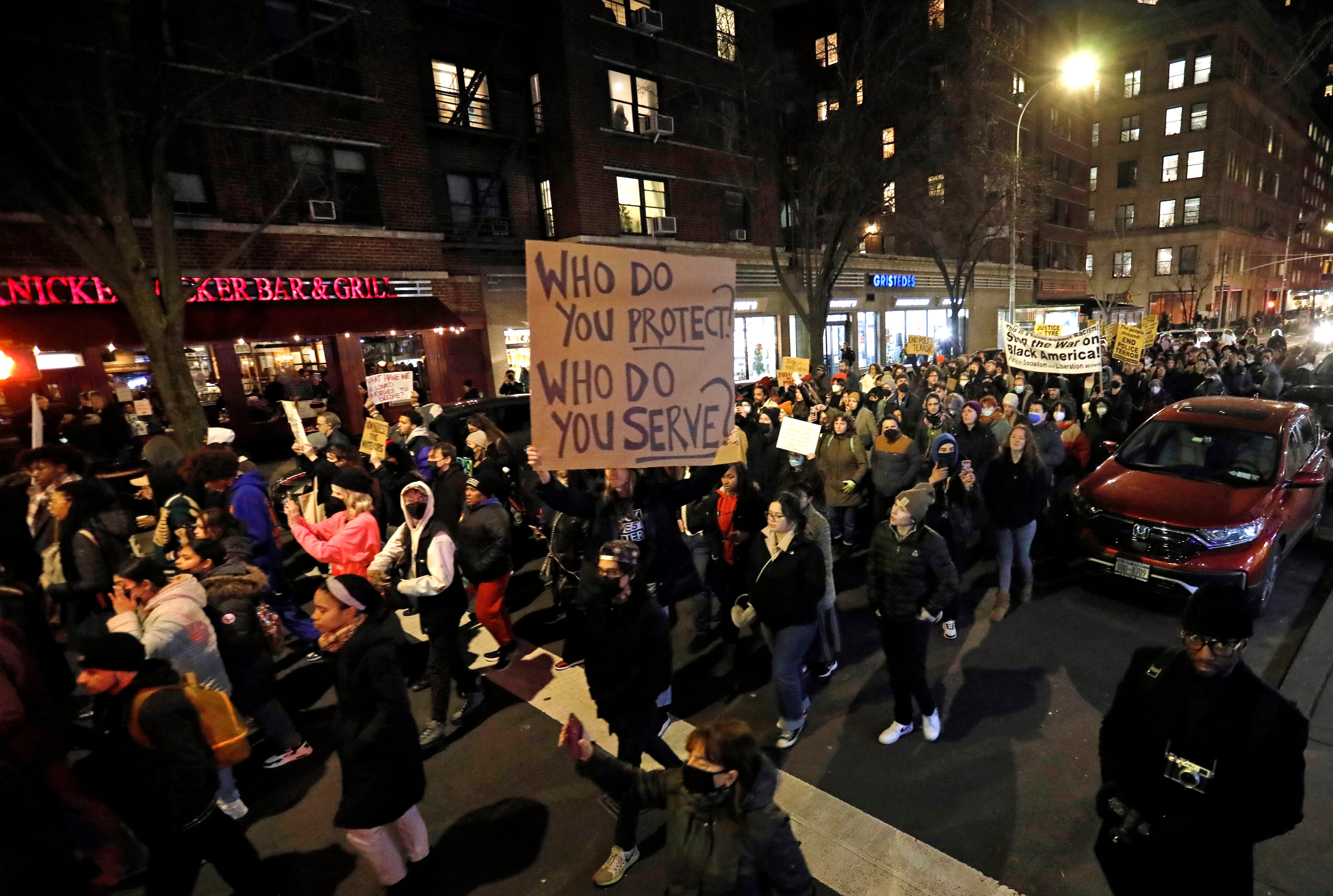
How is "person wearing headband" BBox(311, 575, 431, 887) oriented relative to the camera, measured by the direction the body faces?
to the viewer's left

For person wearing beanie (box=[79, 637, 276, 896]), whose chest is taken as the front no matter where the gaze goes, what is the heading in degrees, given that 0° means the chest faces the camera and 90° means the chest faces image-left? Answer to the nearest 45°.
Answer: approximately 90°

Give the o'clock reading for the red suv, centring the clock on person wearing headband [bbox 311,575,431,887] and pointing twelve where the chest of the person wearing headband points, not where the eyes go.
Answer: The red suv is roughly at 6 o'clock from the person wearing headband.

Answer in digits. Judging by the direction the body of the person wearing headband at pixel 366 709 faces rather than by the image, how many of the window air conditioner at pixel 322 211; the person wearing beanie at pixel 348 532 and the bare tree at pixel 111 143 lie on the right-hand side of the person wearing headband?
3

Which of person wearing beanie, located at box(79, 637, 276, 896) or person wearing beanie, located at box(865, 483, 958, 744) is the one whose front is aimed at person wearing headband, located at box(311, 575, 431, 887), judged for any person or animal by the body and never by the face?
person wearing beanie, located at box(865, 483, 958, 744)

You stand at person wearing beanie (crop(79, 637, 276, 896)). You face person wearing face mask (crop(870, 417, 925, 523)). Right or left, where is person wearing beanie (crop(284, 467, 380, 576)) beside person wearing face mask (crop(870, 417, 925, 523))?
left

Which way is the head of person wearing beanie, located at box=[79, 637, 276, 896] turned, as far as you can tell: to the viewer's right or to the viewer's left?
to the viewer's left

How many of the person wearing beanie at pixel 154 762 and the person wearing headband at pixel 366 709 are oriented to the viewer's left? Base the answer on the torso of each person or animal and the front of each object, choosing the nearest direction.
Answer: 2

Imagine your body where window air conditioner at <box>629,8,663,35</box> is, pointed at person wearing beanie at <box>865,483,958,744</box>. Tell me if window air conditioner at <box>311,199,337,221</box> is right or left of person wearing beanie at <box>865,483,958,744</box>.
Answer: right
